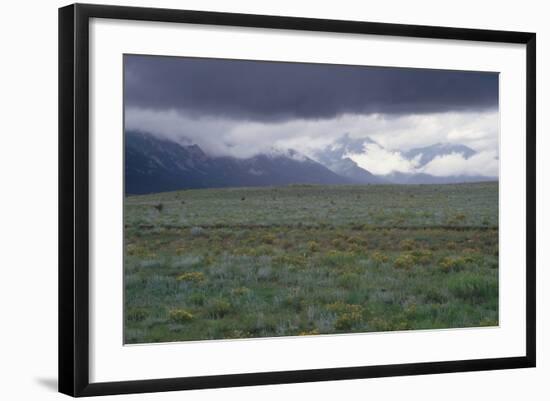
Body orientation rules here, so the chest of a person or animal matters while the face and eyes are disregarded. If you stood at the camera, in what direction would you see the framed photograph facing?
facing the viewer and to the right of the viewer
